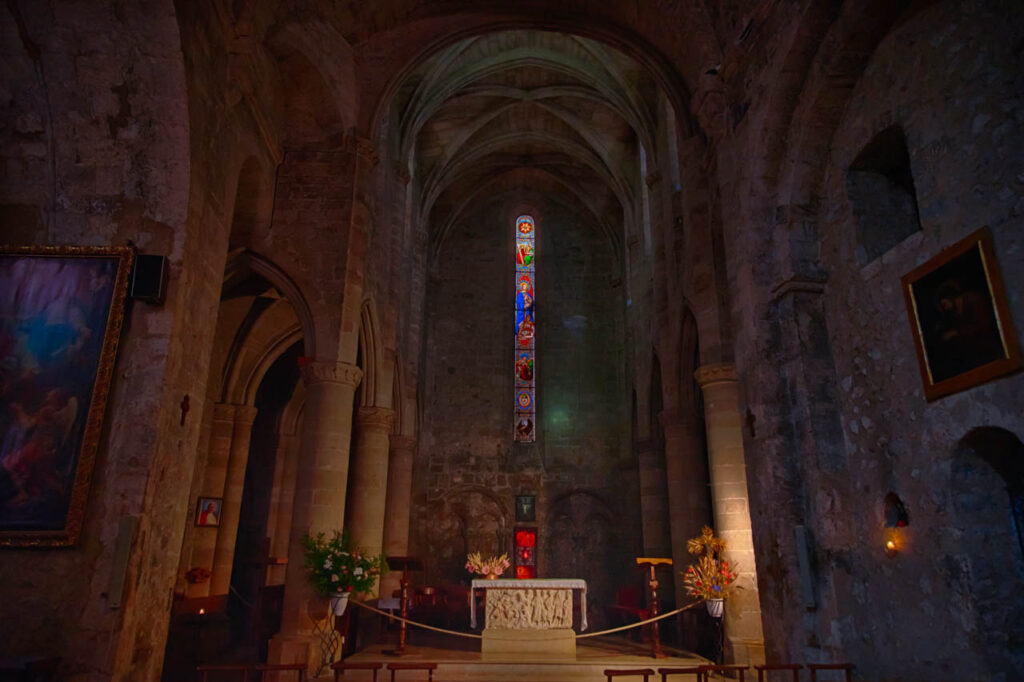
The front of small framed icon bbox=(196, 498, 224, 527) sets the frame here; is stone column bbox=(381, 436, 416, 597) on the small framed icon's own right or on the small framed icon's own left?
on the small framed icon's own left

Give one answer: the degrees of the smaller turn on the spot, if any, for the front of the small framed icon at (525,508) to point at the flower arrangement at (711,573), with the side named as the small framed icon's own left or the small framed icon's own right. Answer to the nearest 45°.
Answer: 0° — it already faces it

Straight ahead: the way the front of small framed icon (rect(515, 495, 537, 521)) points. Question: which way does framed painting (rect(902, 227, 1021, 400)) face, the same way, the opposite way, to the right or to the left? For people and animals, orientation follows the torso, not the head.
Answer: to the right

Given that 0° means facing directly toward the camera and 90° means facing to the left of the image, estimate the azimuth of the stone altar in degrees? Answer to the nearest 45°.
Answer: approximately 0°

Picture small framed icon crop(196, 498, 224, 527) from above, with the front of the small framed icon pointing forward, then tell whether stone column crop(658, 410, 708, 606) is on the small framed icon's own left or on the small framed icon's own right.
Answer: on the small framed icon's own left

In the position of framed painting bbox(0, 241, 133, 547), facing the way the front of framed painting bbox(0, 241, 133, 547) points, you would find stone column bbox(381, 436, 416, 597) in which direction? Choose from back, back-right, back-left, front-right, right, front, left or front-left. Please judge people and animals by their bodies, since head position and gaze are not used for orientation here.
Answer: back-left

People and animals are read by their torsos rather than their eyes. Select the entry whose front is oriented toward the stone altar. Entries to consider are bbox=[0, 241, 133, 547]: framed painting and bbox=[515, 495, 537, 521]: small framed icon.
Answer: the small framed icon

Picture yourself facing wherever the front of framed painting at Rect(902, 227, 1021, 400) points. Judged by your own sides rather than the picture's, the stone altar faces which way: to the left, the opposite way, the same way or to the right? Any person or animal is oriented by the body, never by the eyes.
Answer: to the left

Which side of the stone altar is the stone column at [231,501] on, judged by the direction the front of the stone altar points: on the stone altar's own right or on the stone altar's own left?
on the stone altar's own right
